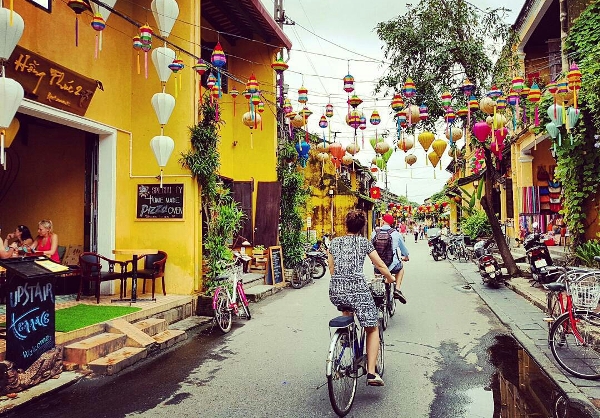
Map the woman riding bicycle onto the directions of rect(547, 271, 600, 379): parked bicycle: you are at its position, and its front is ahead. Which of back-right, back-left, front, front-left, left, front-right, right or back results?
right

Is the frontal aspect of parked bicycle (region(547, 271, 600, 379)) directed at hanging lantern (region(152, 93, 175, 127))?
no

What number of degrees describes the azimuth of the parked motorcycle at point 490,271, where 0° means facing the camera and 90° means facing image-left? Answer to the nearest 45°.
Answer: approximately 135°

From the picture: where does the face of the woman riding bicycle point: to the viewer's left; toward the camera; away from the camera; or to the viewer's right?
away from the camera

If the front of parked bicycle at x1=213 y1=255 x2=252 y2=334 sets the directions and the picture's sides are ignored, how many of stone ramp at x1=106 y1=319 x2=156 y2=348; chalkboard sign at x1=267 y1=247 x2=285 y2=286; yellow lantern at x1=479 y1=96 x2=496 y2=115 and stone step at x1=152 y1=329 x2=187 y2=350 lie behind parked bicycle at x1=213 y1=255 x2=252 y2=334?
2

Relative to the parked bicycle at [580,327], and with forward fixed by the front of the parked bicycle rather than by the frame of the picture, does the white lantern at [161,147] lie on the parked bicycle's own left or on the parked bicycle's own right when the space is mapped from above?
on the parked bicycle's own right

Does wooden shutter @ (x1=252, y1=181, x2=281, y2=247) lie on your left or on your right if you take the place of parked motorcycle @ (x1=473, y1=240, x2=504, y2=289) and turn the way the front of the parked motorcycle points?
on your left

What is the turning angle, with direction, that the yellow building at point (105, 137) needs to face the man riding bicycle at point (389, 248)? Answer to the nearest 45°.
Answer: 0° — it already faces them

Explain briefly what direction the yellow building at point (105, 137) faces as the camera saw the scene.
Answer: facing the viewer and to the right of the viewer

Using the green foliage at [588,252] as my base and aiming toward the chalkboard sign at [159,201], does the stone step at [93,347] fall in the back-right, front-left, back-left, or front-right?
front-left

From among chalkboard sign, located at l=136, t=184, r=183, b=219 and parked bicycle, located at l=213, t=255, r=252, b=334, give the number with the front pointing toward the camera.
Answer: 1

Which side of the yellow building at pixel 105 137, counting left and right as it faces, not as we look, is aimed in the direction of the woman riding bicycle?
front

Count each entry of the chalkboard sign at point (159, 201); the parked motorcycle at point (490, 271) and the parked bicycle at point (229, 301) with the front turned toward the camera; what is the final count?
1
